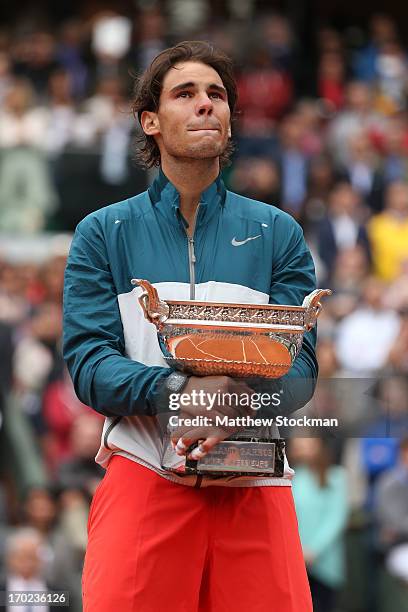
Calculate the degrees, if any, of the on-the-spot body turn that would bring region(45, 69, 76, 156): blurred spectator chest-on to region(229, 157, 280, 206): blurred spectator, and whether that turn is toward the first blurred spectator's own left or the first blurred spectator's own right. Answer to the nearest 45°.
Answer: approximately 45° to the first blurred spectator's own left

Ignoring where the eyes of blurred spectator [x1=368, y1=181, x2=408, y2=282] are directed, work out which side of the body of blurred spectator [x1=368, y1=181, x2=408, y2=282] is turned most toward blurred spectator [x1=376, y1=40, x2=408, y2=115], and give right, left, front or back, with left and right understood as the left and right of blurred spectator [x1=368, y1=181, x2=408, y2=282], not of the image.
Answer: back

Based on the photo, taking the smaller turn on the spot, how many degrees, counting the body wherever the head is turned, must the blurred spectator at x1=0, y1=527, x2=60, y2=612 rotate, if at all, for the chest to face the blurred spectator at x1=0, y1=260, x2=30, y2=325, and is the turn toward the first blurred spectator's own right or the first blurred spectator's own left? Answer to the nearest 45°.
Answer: approximately 180°

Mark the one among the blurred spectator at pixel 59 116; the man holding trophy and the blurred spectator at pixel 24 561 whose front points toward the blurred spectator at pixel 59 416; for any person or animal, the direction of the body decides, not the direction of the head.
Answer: the blurred spectator at pixel 59 116

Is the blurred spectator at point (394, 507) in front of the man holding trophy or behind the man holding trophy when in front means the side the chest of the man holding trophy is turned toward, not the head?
behind

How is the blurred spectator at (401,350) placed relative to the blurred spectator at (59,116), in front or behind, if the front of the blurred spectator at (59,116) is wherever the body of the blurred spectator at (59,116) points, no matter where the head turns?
in front

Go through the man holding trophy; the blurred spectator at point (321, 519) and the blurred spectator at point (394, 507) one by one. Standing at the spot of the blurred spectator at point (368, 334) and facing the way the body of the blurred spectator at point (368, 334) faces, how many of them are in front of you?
3

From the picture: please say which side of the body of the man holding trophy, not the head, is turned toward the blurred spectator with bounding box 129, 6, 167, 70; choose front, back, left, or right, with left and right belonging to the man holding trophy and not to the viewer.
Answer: back
